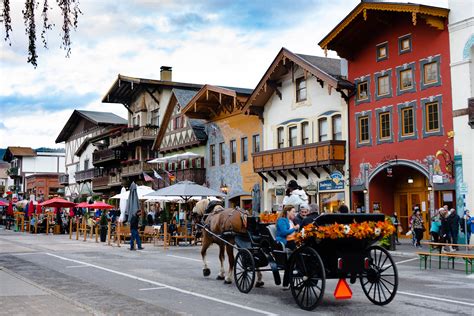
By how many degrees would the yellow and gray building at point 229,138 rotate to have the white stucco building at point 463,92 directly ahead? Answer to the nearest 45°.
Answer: approximately 90° to its left

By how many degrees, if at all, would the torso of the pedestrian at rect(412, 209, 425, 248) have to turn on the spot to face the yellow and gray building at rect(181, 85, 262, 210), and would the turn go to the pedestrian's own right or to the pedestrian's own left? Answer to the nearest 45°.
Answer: approximately 135° to the pedestrian's own right

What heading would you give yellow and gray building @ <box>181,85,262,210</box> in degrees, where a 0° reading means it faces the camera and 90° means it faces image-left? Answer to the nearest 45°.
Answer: approximately 45°

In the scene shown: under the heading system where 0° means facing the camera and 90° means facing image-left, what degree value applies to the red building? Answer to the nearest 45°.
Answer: approximately 45°

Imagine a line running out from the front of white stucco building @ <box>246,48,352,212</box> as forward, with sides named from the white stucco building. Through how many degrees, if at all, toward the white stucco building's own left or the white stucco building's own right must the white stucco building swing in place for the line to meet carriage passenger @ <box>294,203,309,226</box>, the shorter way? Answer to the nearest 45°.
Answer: approximately 45° to the white stucco building's own left

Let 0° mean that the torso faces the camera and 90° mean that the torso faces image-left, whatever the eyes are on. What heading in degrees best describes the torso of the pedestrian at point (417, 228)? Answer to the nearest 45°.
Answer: approximately 0°

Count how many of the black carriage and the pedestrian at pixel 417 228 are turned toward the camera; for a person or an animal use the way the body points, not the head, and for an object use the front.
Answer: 1

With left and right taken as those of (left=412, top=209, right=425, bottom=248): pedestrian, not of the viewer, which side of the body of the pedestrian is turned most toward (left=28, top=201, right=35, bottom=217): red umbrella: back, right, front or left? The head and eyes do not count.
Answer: right
